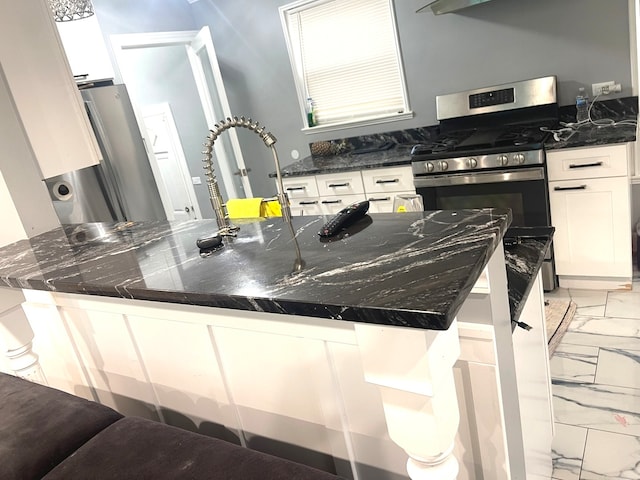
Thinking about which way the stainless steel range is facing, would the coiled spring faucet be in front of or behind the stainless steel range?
in front

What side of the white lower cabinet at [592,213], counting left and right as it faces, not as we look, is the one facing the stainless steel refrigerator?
right

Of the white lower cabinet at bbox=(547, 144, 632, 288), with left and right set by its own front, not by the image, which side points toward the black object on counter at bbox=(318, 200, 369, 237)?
front

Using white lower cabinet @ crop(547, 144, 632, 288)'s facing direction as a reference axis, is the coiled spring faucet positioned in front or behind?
in front

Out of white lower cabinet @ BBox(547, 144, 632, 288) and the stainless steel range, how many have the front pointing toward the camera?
2

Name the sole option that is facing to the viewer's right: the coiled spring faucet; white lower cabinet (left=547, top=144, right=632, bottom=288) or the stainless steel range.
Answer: the coiled spring faucet

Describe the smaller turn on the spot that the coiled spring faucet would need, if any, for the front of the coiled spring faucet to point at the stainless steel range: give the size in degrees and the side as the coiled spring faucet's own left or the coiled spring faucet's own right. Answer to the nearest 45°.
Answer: approximately 45° to the coiled spring faucet's own left

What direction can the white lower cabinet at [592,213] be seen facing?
toward the camera

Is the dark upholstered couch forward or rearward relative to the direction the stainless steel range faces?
forward

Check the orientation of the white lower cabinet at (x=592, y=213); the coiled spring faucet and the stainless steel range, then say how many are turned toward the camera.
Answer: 2

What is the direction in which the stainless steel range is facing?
toward the camera
